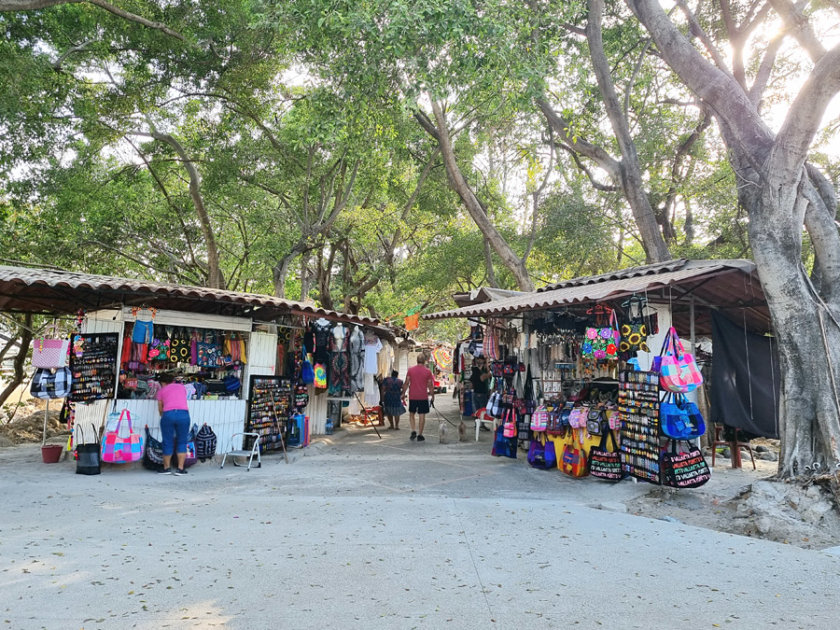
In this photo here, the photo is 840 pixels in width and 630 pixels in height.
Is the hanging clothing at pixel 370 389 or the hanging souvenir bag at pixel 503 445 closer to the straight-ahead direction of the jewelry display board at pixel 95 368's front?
the hanging souvenir bag

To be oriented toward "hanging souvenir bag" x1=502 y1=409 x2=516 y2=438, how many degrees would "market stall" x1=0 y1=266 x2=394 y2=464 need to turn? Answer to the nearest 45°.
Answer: approximately 90° to its left

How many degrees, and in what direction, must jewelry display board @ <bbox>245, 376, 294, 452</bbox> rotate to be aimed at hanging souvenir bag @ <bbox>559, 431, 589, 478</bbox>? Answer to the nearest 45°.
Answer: approximately 45° to its left

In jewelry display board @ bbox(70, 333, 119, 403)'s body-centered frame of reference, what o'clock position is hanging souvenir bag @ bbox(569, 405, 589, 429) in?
The hanging souvenir bag is roughly at 10 o'clock from the jewelry display board.

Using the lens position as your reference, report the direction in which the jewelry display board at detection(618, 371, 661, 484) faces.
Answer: facing the viewer and to the left of the viewer

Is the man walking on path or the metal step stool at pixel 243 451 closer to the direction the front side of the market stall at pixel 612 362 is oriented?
the metal step stool

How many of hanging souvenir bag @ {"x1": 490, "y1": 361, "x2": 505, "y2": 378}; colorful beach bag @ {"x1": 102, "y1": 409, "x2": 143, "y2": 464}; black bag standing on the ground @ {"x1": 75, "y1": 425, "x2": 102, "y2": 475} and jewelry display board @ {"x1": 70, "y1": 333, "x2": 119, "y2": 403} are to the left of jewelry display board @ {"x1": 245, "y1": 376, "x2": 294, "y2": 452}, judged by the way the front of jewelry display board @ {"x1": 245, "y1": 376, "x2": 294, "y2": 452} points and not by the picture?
1

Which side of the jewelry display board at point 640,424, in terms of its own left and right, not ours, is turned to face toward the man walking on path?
right

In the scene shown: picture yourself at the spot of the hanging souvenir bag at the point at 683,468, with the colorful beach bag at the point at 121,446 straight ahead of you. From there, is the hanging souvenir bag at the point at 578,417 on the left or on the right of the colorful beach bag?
right

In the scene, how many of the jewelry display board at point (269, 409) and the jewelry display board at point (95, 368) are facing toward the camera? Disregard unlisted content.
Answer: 2

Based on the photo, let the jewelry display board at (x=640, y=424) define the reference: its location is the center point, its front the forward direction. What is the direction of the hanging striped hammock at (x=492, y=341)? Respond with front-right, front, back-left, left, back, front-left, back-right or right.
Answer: right

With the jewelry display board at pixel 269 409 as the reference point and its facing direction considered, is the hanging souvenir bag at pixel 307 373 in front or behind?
behind

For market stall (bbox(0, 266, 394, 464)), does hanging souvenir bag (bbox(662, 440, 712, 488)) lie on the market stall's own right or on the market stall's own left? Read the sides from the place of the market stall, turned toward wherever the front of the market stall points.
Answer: on the market stall's own left

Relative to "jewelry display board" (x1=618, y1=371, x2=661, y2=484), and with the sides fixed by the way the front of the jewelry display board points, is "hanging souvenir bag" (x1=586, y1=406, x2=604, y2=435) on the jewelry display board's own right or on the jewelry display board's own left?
on the jewelry display board's own right
